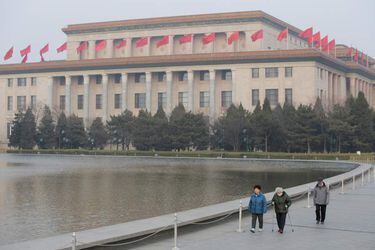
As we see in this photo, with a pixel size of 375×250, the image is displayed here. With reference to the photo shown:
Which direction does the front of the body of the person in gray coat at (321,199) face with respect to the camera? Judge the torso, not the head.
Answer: toward the camera

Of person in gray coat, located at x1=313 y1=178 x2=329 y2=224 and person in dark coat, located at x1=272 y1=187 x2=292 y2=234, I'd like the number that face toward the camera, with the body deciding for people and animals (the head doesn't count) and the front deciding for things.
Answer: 2

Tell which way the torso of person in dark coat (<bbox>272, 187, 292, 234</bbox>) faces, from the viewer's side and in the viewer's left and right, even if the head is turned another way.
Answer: facing the viewer

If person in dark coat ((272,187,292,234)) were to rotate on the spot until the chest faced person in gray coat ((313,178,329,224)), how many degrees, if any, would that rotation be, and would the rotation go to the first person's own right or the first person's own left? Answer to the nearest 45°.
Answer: approximately 135° to the first person's own left

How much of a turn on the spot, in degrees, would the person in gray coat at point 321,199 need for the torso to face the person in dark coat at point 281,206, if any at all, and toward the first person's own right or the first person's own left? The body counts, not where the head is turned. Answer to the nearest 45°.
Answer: approximately 45° to the first person's own right
